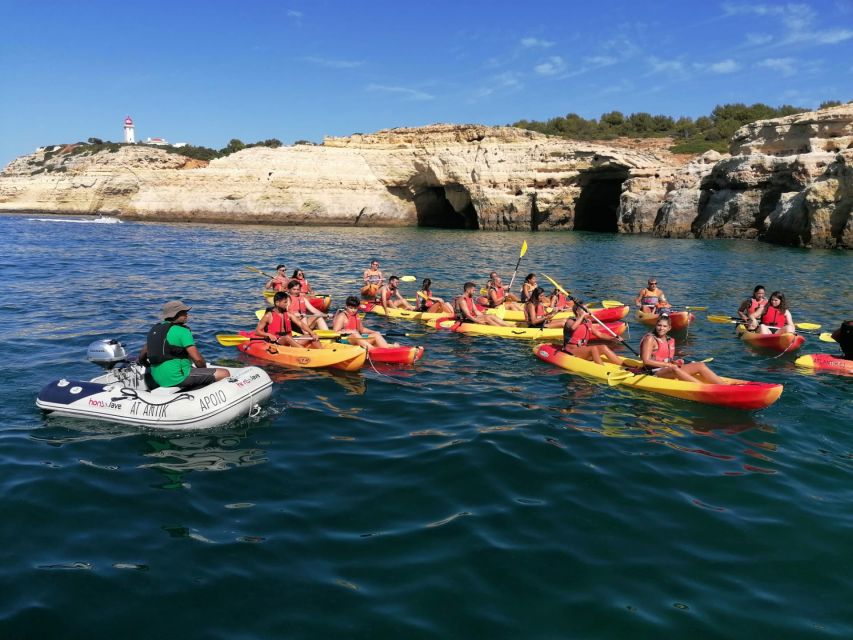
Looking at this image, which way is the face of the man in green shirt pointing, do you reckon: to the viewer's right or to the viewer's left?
to the viewer's right

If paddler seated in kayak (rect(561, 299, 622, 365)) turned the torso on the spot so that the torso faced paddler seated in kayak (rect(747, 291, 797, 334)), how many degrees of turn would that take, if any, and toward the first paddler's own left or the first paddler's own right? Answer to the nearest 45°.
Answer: approximately 90° to the first paddler's own left

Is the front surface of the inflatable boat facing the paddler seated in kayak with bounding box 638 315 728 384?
yes

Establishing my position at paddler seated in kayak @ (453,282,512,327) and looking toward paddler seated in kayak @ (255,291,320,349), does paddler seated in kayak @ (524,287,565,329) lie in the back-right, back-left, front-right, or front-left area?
back-left

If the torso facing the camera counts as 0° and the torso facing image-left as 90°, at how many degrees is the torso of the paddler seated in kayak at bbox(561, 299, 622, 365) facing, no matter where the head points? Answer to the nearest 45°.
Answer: approximately 315°
